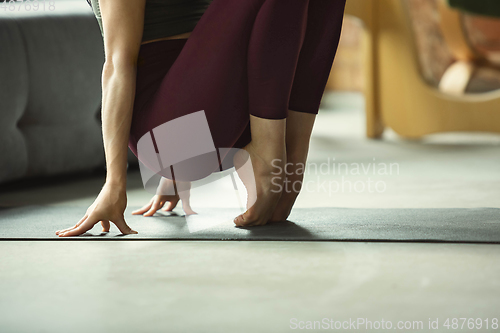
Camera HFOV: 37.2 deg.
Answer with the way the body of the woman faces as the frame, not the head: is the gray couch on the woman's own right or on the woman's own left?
on the woman's own right

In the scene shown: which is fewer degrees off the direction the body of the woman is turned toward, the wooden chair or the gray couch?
the gray couch

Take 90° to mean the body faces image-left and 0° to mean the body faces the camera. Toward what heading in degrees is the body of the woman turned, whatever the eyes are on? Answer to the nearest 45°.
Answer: approximately 90°

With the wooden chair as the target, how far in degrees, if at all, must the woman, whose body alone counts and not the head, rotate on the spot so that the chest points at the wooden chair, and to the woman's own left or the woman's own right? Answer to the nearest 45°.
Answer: approximately 135° to the woman's own right
